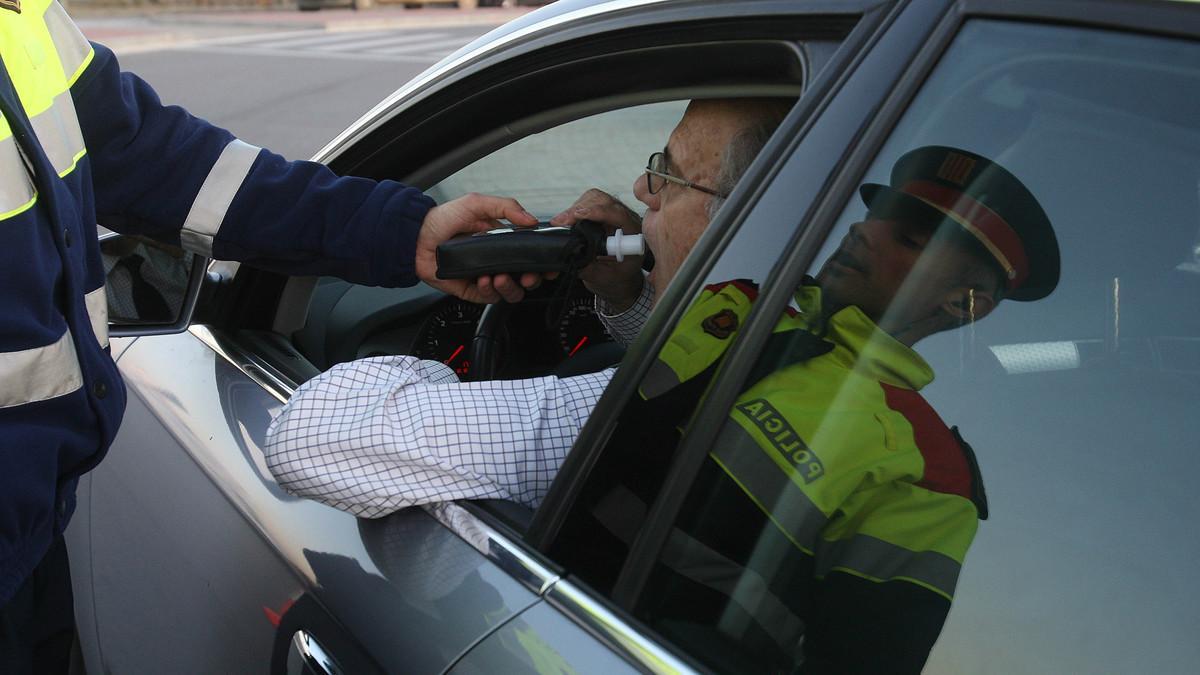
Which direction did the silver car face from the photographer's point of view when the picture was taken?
facing away from the viewer and to the left of the viewer

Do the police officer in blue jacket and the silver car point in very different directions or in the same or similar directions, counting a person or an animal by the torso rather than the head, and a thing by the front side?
very different directions

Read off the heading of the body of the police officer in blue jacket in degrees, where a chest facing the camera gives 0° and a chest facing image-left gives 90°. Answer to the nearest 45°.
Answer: approximately 315°
